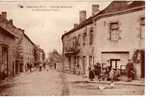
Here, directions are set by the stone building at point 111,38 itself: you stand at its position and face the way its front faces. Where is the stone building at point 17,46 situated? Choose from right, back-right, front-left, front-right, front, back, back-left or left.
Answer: front-right

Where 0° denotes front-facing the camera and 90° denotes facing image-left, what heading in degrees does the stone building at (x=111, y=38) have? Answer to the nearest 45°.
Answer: approximately 45°

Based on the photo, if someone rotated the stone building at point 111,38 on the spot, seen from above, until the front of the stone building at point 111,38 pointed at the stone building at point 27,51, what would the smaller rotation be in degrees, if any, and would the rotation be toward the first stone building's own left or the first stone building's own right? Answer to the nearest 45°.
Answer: approximately 45° to the first stone building's own right
